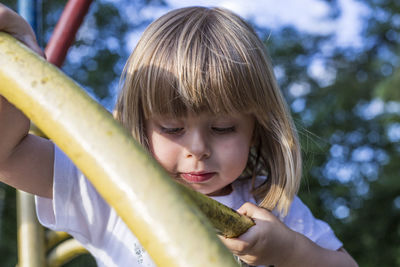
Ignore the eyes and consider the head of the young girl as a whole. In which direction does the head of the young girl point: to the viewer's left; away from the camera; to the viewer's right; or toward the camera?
toward the camera

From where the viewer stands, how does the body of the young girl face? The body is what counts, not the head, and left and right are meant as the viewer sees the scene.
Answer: facing the viewer
